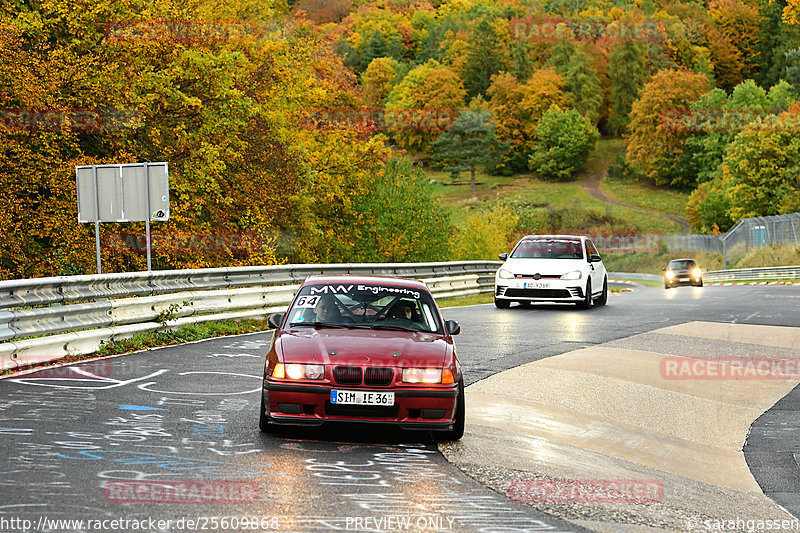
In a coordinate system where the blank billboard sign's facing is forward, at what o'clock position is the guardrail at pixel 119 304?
The guardrail is roughly at 6 o'clock from the blank billboard sign.

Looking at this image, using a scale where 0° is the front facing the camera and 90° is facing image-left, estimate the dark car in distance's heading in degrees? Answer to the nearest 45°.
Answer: approximately 0°

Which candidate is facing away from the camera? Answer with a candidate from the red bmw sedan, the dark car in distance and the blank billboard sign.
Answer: the blank billboard sign

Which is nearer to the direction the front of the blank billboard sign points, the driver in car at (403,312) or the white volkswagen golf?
the white volkswagen golf

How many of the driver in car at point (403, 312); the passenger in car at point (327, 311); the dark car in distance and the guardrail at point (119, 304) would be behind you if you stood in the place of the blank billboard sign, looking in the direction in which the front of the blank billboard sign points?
3

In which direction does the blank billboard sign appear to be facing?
away from the camera

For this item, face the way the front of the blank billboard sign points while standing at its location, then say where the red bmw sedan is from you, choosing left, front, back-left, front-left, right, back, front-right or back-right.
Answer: back

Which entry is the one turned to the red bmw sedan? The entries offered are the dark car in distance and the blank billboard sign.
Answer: the dark car in distance

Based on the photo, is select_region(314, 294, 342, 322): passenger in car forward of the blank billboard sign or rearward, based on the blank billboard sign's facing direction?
rearward
